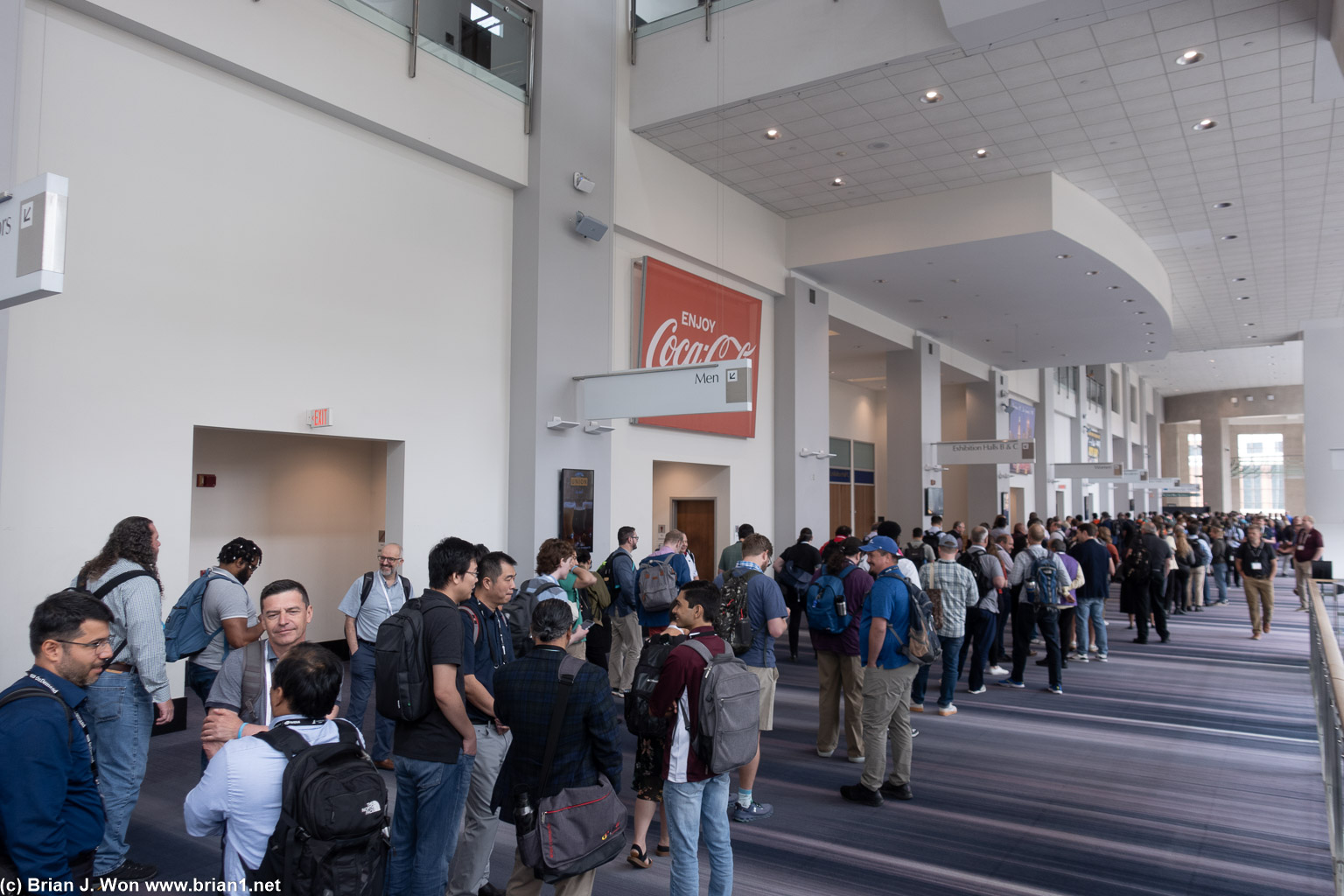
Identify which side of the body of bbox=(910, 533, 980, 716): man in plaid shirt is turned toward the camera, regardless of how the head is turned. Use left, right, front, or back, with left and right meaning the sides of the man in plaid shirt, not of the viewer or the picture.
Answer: back

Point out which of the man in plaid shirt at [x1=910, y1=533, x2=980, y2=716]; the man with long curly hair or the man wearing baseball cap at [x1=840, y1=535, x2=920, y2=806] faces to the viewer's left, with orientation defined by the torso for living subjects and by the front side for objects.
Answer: the man wearing baseball cap

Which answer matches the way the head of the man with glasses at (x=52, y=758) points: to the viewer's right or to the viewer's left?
to the viewer's right

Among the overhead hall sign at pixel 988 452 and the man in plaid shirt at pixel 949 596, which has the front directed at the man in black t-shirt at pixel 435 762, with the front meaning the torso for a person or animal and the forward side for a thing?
the overhead hall sign

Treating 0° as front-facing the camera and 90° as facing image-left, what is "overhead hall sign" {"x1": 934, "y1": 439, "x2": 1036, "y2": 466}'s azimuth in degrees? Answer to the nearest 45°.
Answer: approximately 0°

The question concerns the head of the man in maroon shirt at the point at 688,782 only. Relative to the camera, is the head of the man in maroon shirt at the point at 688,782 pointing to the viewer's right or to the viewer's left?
to the viewer's left

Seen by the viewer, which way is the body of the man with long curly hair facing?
to the viewer's right

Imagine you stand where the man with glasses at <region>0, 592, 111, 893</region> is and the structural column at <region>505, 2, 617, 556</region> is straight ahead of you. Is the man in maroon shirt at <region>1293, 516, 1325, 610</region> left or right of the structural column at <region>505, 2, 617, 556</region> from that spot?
right

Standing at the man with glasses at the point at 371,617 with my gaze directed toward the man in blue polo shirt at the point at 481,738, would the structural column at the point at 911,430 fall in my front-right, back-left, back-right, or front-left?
back-left

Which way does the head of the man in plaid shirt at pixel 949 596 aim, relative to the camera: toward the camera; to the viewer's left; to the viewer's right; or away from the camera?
away from the camera

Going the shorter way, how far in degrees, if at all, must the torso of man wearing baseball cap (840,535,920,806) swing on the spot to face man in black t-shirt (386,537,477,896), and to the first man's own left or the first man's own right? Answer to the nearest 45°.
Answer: approximately 45° to the first man's own left

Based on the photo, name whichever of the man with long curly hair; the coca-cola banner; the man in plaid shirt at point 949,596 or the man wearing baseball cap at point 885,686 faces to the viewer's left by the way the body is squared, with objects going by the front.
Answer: the man wearing baseball cap

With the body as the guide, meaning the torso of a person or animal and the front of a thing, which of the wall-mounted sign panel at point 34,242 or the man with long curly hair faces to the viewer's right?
the man with long curly hair
